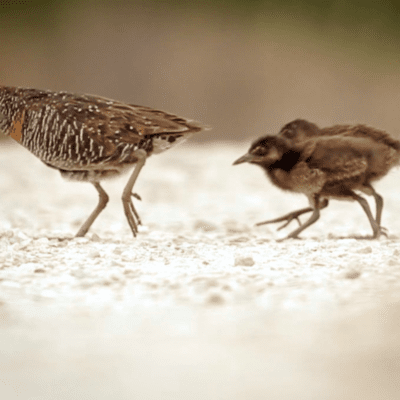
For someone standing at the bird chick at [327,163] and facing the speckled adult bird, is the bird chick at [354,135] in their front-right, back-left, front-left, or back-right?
back-right

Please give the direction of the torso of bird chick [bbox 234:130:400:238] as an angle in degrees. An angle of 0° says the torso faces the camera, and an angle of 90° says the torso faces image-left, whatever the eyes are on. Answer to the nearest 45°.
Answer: approximately 90°

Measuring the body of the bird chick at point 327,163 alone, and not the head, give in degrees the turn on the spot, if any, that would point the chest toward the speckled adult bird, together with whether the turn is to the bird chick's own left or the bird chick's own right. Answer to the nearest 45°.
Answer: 0° — it already faces it

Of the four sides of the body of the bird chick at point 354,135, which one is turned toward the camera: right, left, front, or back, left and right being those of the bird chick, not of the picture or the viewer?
left

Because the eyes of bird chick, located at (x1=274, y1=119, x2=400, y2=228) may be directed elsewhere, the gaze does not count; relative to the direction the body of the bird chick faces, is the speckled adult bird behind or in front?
in front
